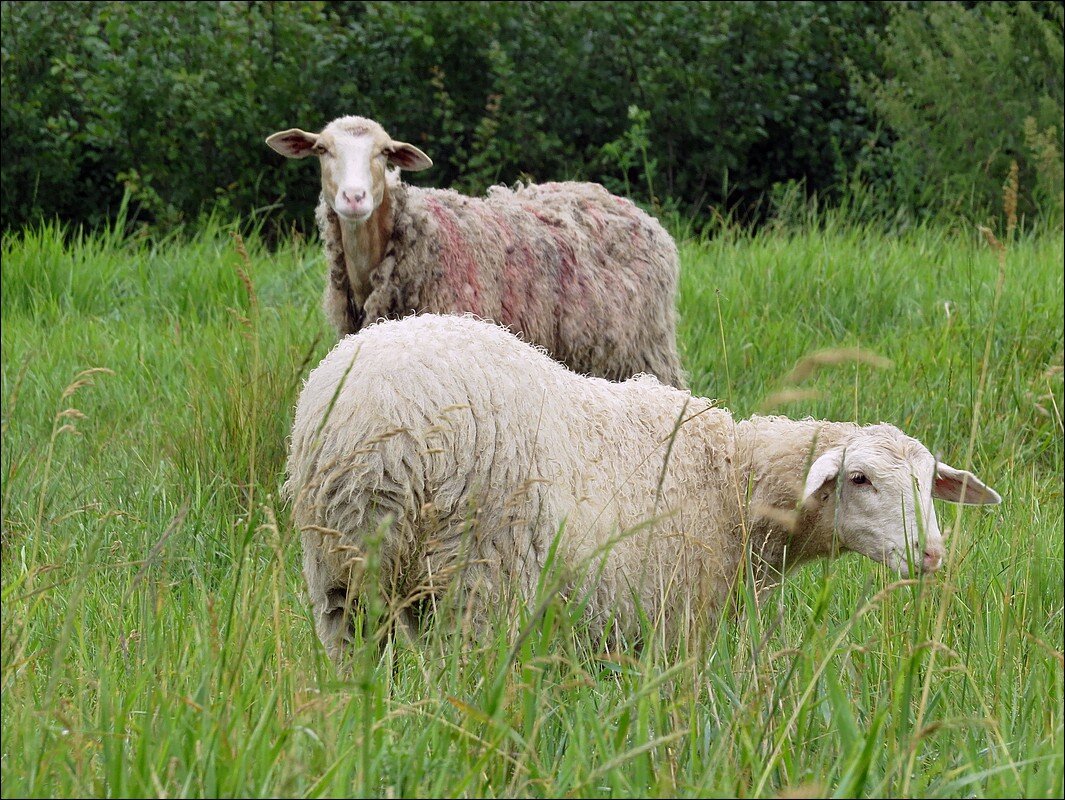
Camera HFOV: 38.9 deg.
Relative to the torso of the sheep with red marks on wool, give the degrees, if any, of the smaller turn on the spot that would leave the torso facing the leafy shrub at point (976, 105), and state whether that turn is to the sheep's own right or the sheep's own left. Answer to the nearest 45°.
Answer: approximately 135° to the sheep's own right

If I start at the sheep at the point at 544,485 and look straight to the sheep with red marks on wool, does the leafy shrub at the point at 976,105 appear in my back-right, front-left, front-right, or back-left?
front-right

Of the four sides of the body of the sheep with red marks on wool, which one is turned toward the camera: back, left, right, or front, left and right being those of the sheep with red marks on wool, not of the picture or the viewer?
left

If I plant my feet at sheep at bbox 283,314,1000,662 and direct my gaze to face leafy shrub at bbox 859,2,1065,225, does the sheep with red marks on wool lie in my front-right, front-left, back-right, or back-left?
front-left

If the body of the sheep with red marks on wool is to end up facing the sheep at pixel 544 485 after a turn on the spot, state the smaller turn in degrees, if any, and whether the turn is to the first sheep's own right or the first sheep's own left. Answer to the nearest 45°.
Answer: approximately 90° to the first sheep's own left

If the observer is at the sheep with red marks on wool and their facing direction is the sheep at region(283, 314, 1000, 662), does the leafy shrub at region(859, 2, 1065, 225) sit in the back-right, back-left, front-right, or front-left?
back-left
